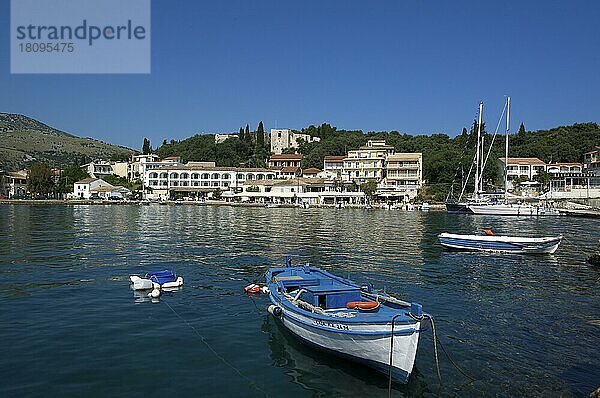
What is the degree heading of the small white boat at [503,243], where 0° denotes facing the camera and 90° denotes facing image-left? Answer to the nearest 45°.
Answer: approximately 270°

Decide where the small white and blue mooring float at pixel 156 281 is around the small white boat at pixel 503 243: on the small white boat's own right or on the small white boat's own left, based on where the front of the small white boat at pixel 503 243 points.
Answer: on the small white boat's own right

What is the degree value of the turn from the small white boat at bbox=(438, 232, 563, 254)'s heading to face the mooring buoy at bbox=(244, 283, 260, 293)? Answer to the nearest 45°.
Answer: approximately 135° to its right

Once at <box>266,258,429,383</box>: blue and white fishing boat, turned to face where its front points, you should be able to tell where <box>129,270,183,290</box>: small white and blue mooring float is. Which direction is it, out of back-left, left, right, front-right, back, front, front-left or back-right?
back

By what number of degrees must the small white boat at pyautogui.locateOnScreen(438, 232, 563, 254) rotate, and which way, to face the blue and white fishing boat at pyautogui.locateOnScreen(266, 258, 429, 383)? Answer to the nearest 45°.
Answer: approximately 90° to its right

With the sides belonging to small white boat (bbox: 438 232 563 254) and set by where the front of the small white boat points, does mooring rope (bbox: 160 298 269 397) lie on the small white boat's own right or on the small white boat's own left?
on the small white boat's own right
